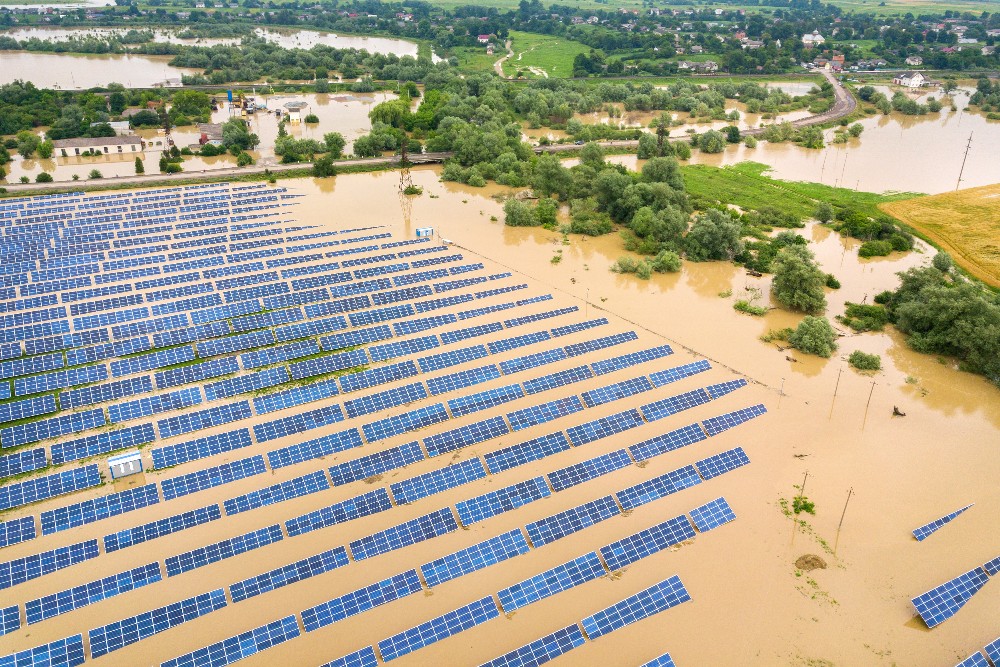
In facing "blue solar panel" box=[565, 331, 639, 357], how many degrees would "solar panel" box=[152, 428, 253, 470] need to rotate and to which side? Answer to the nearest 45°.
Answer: approximately 45° to its left

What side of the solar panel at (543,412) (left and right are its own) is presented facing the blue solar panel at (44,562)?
right

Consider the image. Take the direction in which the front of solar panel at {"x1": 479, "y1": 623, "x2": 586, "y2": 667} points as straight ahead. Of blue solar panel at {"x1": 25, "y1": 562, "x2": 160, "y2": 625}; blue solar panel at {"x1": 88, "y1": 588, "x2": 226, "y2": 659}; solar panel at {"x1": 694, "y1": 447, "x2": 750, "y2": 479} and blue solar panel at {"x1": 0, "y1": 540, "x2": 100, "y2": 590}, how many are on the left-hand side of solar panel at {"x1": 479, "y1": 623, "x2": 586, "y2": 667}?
1

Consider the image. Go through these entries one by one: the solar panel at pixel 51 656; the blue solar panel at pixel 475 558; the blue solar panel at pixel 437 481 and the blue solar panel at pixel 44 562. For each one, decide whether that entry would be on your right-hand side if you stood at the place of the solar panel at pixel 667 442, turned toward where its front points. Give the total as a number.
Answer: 4

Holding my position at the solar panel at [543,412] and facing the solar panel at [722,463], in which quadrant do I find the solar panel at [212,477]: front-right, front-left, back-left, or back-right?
back-right

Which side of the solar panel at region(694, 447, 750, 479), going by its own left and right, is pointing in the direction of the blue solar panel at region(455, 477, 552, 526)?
right

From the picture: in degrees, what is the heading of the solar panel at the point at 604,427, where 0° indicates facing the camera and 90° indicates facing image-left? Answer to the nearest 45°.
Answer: approximately 315°

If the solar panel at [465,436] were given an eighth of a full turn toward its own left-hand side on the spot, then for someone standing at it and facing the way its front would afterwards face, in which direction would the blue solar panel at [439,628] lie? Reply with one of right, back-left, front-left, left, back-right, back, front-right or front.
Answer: right

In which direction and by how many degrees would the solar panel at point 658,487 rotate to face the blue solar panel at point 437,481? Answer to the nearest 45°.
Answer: approximately 135° to its right

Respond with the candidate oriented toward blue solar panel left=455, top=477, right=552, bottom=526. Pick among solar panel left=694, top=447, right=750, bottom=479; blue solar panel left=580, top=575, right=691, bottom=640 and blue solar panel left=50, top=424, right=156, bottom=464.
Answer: blue solar panel left=50, top=424, right=156, bottom=464

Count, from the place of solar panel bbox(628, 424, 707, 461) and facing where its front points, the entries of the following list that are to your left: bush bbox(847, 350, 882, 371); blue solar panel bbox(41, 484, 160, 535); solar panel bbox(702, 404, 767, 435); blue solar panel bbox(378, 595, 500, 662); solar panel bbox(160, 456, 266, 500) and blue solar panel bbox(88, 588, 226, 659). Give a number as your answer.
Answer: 2

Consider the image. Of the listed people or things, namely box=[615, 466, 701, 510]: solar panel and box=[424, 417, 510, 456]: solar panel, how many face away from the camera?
0

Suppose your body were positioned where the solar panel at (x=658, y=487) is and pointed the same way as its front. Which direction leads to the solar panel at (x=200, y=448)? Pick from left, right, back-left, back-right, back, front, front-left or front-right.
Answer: back-right
